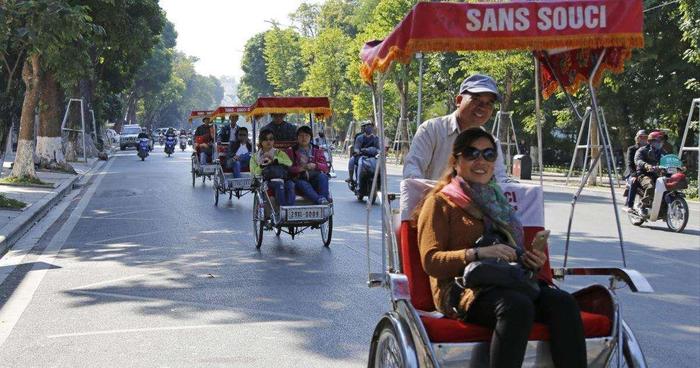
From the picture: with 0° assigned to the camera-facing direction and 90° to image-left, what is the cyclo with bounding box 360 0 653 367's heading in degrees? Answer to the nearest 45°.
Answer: approximately 315°

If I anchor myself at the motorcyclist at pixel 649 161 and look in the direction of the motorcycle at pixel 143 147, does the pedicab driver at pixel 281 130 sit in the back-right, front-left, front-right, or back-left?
front-left

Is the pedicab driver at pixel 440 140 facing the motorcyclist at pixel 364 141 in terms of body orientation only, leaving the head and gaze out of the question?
no

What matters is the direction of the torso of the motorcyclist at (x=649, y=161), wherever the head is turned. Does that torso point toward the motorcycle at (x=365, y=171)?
no

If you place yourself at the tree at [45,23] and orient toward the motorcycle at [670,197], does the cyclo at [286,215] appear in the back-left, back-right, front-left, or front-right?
front-right

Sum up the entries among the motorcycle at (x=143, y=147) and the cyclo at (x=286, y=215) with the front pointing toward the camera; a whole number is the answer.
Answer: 2

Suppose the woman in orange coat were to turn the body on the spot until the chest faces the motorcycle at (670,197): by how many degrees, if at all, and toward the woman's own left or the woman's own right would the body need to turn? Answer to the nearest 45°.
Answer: approximately 135° to the woman's own left

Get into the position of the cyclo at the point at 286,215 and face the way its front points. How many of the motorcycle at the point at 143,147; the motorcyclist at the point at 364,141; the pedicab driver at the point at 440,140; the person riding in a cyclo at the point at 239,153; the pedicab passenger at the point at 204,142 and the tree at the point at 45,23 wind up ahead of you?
1

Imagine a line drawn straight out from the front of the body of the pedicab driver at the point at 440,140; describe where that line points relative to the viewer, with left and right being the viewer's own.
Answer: facing the viewer and to the right of the viewer

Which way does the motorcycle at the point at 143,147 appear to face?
toward the camera

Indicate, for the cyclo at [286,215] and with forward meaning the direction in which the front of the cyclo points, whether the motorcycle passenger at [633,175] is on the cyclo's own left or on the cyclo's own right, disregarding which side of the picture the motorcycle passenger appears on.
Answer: on the cyclo's own left

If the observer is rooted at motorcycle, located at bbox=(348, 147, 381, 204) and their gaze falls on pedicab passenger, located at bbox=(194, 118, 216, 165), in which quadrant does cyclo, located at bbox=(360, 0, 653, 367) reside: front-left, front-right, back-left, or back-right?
back-left

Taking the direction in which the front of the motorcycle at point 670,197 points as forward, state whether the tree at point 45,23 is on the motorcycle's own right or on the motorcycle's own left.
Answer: on the motorcycle's own right
